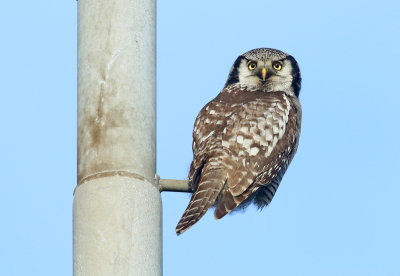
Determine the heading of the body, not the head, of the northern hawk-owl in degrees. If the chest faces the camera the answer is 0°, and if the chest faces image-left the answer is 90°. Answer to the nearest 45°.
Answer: approximately 225°

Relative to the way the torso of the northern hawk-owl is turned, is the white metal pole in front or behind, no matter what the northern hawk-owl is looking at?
behind
